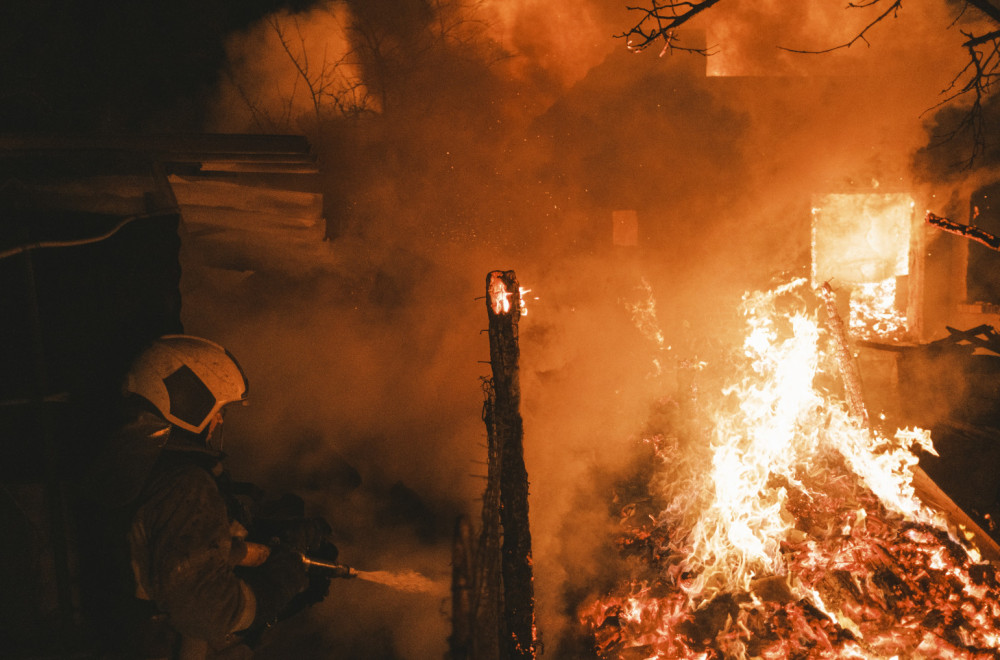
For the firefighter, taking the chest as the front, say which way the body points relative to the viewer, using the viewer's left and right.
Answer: facing to the right of the viewer

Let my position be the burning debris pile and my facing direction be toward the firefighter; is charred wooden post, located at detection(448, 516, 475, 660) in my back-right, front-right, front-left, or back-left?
front-right

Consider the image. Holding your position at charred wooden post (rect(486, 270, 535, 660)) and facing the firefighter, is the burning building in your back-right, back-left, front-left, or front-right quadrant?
back-right

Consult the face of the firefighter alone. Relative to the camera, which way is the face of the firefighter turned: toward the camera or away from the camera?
away from the camera

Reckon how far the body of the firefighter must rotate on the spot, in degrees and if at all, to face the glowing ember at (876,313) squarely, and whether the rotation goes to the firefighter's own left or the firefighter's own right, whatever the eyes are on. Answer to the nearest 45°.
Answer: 0° — they already face it

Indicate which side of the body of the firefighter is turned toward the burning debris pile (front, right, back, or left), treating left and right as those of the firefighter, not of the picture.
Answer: front

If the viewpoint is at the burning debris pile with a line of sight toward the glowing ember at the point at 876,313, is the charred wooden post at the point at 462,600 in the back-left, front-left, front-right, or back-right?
back-left

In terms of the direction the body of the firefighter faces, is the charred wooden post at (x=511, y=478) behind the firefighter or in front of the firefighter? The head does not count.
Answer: in front

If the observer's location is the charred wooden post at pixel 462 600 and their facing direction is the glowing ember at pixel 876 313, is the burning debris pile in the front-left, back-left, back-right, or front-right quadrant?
front-right

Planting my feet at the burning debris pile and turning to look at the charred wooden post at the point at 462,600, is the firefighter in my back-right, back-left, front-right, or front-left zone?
front-left
